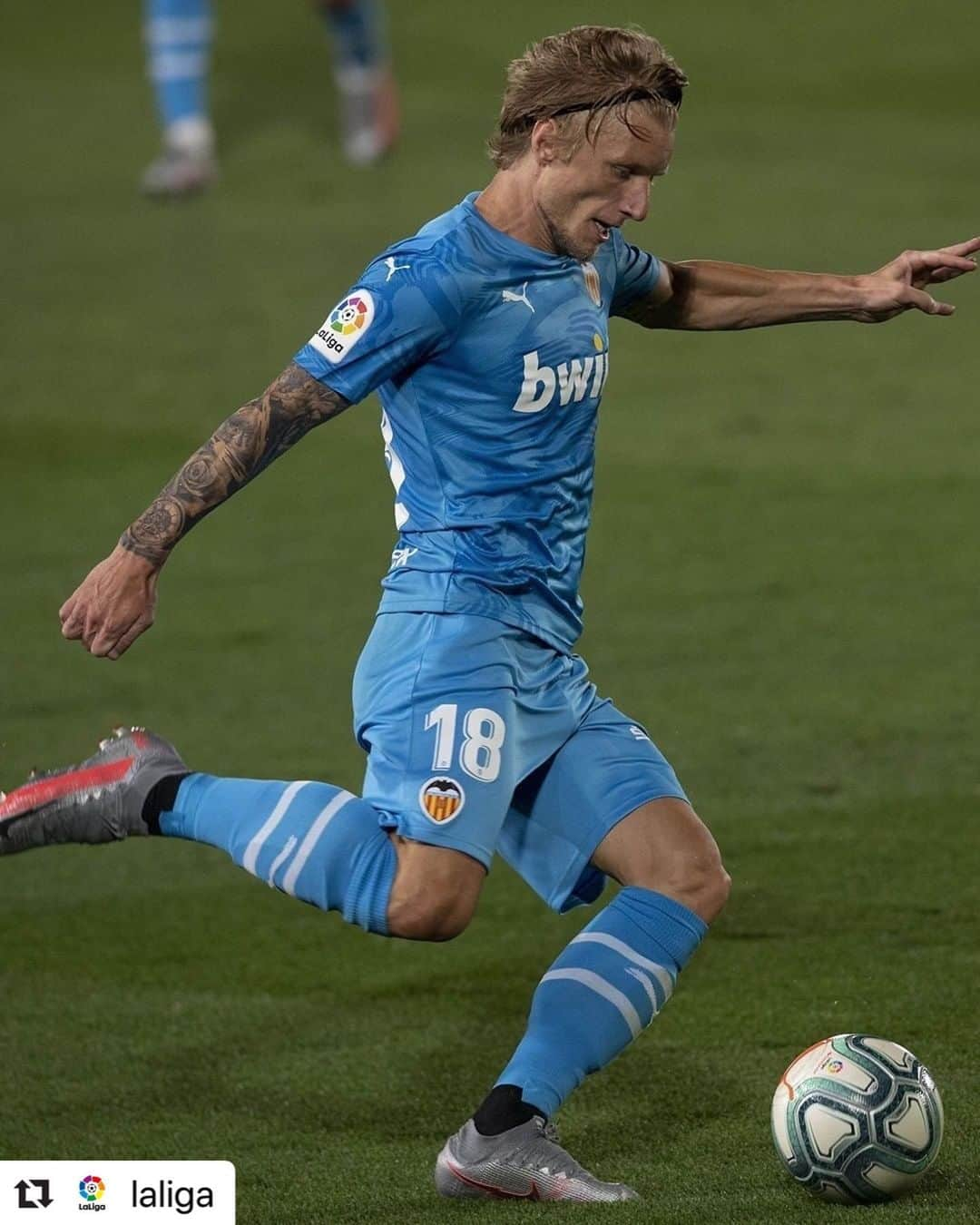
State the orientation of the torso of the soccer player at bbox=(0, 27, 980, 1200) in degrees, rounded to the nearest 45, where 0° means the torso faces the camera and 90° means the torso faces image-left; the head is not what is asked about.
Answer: approximately 315°

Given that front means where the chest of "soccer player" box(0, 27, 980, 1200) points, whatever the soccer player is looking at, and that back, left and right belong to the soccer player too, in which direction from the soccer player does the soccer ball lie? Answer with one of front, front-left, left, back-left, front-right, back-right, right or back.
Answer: front

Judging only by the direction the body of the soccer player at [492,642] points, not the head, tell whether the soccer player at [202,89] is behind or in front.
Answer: behind

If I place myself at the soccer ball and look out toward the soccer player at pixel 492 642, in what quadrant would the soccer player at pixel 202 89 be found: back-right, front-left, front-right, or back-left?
front-right
